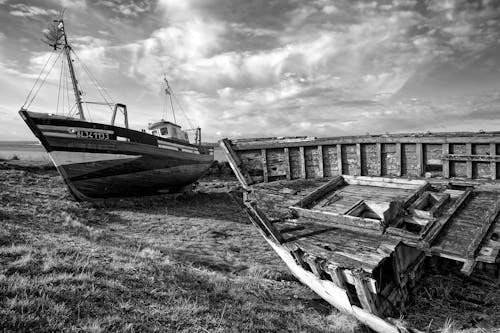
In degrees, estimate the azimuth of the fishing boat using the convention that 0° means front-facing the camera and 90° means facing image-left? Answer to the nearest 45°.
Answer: approximately 45°

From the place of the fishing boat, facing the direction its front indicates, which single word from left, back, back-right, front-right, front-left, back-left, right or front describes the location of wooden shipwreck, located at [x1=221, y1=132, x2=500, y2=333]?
left
